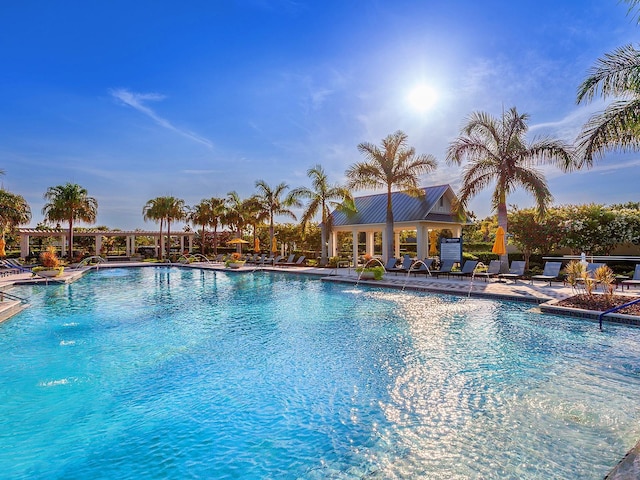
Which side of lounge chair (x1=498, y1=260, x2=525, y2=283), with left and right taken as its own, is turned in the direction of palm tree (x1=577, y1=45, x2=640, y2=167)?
left

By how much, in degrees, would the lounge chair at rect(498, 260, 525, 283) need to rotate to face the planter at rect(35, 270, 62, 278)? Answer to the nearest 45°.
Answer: approximately 45° to its right

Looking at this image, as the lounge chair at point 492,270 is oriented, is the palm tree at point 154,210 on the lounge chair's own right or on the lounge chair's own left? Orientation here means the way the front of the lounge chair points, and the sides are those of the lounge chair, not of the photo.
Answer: on the lounge chair's own right

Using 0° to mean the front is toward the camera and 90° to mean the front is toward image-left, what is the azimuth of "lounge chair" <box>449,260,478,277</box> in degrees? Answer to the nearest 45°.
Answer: approximately 45°

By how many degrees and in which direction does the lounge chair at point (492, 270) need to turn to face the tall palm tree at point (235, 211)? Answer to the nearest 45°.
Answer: approximately 90° to its right

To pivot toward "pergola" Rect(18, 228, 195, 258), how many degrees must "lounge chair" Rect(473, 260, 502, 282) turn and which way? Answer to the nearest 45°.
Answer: approximately 45° to its right

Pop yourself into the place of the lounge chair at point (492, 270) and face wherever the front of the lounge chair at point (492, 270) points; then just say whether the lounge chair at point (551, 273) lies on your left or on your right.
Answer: on your left

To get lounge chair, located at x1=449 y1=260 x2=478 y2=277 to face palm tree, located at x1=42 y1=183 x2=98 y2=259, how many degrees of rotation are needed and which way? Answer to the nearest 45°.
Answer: approximately 45° to its right

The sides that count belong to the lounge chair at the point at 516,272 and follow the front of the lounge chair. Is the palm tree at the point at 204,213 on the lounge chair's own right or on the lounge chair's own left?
on the lounge chair's own right

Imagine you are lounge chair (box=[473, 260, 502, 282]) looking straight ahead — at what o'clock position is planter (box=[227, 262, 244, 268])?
The planter is roughly at 2 o'clock from the lounge chair.

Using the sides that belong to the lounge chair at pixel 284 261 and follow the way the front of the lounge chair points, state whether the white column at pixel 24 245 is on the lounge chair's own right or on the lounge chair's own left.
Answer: on the lounge chair's own right
